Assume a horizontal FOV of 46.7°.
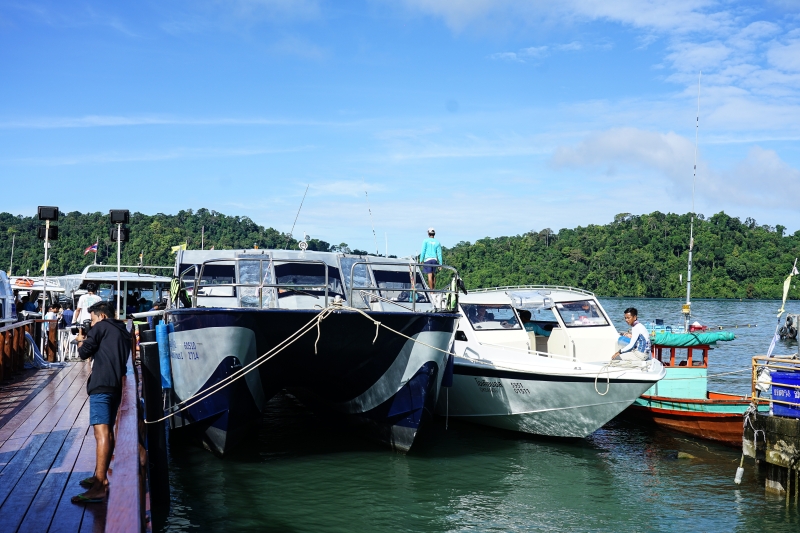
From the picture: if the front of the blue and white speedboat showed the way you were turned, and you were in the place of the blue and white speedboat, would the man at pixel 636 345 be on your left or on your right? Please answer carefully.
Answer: on your left

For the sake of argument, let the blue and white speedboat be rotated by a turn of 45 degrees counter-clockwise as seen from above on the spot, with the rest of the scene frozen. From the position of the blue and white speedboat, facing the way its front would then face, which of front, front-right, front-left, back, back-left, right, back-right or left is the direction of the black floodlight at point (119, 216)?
back

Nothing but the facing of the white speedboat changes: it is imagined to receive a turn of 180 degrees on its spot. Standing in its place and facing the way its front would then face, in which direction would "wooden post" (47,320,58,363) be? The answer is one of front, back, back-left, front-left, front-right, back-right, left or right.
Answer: front-left

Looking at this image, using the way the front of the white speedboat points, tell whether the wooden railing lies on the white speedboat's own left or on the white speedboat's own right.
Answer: on the white speedboat's own right

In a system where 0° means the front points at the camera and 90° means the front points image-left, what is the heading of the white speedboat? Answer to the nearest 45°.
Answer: approximately 315°

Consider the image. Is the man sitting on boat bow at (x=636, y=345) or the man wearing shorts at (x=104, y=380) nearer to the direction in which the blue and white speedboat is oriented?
the man wearing shorts

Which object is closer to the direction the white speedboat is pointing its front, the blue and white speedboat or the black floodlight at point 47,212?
the blue and white speedboat

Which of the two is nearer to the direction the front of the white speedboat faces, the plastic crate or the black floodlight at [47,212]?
the plastic crate

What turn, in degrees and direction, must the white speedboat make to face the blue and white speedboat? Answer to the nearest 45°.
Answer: approximately 90° to its right

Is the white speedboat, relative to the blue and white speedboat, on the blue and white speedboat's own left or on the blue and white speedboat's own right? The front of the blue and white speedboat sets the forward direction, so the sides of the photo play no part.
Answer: on the blue and white speedboat's own left
